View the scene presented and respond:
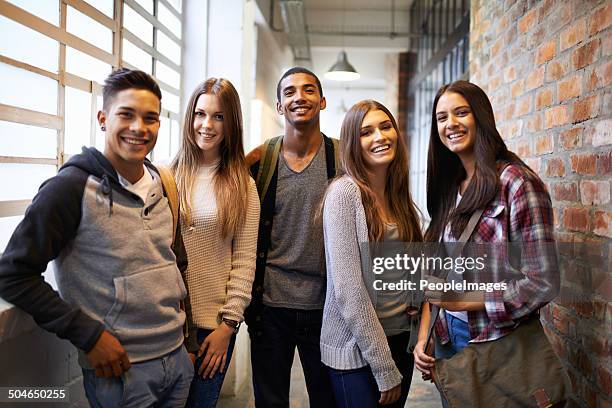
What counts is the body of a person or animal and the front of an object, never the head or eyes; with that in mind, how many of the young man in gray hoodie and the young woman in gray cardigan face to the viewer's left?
0

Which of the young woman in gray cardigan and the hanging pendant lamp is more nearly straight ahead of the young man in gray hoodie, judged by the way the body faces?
the young woman in gray cardigan

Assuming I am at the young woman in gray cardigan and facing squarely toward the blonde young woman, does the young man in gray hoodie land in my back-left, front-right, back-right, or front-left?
front-left

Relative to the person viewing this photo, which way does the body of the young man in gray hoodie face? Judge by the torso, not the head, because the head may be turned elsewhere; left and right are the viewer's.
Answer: facing the viewer and to the right of the viewer

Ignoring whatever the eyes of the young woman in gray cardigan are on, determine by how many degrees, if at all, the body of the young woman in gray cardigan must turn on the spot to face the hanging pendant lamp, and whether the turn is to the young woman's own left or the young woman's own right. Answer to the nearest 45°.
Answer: approximately 135° to the young woman's own left

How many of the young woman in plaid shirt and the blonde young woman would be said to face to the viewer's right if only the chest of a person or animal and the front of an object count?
0

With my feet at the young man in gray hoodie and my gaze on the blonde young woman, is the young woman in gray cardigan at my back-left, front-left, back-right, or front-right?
front-right

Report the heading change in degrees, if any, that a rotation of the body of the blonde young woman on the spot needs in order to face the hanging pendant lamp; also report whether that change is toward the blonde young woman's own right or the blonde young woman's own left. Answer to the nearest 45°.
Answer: approximately 135° to the blonde young woman's own right

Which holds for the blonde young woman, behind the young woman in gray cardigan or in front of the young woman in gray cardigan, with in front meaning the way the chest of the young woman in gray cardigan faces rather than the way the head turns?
behind

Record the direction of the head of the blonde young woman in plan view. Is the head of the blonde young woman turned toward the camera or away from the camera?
toward the camera

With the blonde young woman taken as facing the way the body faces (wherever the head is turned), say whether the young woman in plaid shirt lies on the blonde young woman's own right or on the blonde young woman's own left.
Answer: on the blonde young woman's own left

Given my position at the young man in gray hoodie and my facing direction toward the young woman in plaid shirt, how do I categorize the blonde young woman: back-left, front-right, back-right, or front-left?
front-left

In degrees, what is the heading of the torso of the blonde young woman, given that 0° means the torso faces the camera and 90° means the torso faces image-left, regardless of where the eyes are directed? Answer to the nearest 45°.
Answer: approximately 45°

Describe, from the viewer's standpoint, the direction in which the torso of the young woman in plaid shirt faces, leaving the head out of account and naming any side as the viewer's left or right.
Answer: facing the viewer and to the left of the viewer

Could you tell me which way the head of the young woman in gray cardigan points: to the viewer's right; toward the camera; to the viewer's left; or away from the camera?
toward the camera

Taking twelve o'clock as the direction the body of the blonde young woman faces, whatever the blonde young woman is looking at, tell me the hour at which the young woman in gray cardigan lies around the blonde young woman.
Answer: The young woman in gray cardigan is roughly at 8 o'clock from the blonde young woman.
